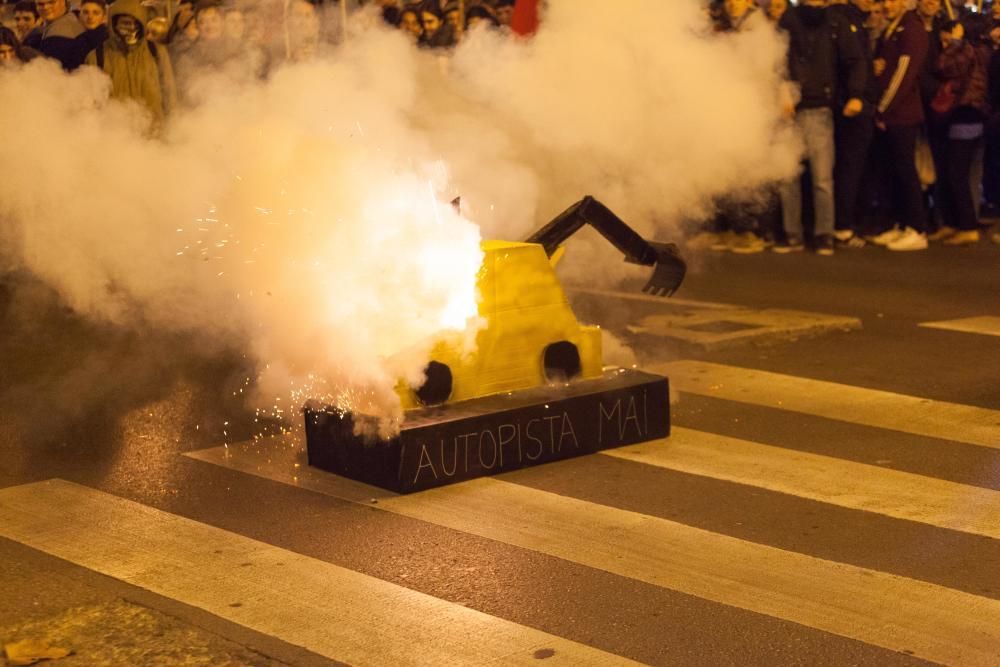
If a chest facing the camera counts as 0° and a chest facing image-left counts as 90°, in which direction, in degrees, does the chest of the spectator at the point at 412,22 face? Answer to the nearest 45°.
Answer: approximately 0°

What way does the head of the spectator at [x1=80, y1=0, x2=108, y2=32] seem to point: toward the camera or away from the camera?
toward the camera

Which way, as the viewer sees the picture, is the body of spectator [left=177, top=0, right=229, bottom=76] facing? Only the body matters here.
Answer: toward the camera

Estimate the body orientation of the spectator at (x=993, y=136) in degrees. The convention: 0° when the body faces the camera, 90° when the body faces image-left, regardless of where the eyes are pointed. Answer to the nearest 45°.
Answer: approximately 45°

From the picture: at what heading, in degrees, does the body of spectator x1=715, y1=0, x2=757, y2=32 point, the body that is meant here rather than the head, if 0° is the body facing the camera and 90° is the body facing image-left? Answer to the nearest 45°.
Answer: approximately 0°

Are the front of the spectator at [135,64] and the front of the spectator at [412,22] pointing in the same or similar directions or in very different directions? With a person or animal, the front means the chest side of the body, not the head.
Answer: same or similar directions

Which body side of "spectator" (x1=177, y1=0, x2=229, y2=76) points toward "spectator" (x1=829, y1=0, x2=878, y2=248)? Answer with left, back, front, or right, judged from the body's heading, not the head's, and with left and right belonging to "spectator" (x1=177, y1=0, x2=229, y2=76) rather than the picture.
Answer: left

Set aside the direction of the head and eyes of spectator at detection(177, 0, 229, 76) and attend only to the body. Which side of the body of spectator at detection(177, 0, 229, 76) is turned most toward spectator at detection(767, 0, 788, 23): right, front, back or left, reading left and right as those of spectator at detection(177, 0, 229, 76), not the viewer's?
left

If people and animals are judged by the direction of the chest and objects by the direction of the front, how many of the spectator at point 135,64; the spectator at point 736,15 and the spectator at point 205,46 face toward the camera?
3

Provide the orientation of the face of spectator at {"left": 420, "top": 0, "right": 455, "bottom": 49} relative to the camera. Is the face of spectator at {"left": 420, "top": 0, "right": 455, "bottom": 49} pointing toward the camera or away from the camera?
toward the camera

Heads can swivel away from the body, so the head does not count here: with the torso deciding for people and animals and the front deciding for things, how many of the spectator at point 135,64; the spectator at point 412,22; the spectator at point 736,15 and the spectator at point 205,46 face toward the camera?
4

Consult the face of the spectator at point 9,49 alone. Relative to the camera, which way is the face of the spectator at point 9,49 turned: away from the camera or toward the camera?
toward the camera
